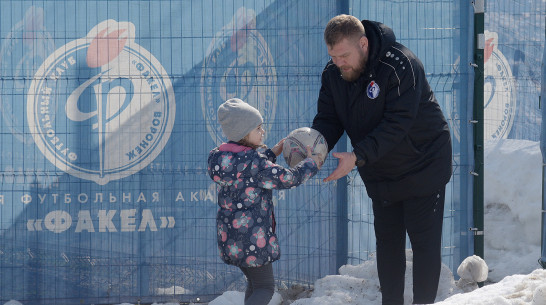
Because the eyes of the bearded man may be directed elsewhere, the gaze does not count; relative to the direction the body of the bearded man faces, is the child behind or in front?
in front

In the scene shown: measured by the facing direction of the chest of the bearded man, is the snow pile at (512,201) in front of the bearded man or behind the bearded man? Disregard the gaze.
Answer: behind

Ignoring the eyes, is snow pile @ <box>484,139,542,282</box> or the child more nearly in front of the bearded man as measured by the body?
the child

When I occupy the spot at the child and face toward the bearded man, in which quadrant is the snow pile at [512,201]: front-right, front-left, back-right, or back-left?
front-left

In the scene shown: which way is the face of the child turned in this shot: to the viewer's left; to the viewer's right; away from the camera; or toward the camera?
to the viewer's right

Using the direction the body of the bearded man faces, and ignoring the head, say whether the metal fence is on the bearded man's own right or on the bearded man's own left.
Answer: on the bearded man's own right

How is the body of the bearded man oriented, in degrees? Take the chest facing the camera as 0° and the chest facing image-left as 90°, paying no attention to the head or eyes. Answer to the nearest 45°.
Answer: approximately 45°
